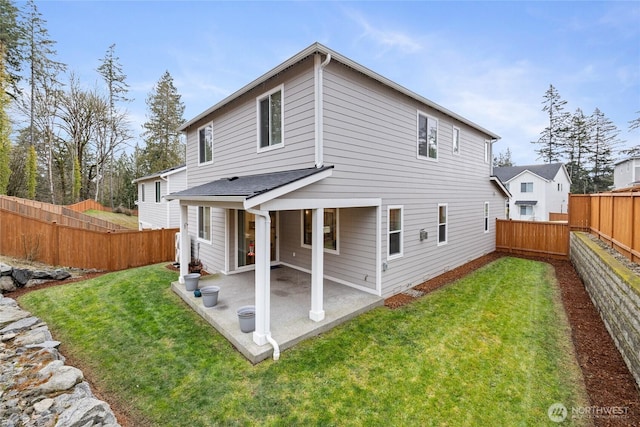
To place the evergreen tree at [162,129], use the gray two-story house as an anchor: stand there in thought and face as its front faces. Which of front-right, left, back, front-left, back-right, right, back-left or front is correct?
left

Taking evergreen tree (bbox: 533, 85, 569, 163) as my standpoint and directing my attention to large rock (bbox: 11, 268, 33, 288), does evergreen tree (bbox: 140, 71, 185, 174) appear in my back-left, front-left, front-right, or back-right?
front-right

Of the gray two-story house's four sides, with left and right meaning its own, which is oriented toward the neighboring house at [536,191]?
front

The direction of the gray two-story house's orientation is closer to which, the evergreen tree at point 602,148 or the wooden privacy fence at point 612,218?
the evergreen tree

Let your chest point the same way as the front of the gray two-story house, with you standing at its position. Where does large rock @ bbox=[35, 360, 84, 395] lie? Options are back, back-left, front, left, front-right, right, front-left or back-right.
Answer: back

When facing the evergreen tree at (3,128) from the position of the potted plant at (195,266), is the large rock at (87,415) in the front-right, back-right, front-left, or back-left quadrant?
back-left

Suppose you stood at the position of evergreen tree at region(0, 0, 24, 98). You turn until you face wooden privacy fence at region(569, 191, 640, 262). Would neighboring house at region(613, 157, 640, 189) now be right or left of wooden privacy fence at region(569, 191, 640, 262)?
left

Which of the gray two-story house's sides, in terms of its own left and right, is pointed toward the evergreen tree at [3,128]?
left

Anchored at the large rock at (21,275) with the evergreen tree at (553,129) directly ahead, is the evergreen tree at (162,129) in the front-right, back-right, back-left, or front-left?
front-left

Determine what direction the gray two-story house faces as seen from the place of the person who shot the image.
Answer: facing away from the viewer and to the right of the viewer

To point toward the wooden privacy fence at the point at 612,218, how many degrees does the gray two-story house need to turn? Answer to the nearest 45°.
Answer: approximately 45° to its right

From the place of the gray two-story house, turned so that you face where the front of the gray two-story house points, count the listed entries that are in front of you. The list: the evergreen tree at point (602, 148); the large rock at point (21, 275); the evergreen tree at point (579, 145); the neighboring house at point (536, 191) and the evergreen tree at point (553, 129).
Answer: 4

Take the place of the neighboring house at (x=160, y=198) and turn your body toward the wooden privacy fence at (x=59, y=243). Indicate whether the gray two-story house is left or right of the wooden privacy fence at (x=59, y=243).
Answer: left

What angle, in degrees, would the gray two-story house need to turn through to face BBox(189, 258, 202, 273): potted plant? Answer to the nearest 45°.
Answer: approximately 135° to its left

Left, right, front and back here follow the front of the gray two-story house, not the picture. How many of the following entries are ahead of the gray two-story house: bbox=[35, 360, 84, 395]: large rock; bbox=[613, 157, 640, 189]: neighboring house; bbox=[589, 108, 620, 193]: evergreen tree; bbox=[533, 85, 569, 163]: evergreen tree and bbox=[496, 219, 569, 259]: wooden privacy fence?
4

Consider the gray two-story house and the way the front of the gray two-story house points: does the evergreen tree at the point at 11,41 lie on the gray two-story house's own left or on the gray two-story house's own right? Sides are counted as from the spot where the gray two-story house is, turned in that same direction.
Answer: on the gray two-story house's own left
